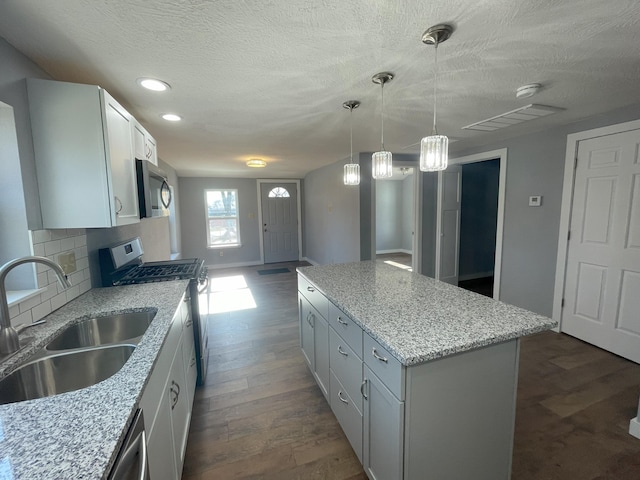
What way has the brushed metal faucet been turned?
to the viewer's right

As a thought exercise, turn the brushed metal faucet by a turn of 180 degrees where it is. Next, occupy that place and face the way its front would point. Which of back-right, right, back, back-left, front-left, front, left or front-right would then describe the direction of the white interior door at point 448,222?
back

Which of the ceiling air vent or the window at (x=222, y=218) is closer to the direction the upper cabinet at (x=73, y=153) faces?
the ceiling air vent

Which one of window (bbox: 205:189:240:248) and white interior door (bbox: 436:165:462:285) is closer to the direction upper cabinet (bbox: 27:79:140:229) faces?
the white interior door

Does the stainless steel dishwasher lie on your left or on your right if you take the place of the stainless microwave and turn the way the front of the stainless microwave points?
on your right

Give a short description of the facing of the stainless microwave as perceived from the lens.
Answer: facing to the right of the viewer

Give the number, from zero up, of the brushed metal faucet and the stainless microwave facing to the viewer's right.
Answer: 2

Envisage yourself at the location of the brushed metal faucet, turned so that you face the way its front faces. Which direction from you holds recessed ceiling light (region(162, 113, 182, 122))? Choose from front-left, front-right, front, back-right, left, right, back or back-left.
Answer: front-left

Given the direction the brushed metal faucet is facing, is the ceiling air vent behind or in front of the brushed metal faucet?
in front

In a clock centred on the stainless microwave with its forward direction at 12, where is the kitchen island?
The kitchen island is roughly at 2 o'clock from the stainless microwave.

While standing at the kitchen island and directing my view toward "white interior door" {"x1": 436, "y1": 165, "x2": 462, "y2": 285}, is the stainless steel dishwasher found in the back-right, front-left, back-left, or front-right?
back-left

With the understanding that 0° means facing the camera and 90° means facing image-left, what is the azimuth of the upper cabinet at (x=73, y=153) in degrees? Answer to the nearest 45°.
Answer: approximately 270°

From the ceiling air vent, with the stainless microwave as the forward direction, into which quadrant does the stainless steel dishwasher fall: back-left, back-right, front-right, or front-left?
front-left

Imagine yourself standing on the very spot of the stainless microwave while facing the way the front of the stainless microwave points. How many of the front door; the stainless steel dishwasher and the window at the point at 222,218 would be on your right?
1

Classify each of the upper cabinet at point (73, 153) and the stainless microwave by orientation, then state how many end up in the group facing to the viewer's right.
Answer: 2

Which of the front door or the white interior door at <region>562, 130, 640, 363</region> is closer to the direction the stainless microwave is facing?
the white interior door
